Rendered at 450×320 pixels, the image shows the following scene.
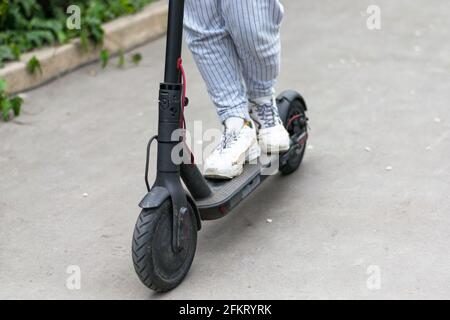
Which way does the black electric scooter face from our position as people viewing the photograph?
facing the viewer and to the left of the viewer

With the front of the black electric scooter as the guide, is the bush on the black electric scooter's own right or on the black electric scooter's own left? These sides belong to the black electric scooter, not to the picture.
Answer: on the black electric scooter's own right

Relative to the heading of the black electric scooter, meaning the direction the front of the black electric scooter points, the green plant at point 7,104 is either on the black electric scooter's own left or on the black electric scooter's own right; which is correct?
on the black electric scooter's own right

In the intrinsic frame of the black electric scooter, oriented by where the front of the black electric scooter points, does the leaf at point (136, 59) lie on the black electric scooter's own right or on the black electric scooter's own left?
on the black electric scooter's own right

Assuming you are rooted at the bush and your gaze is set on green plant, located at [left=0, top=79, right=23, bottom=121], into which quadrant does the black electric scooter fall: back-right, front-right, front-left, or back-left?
front-left

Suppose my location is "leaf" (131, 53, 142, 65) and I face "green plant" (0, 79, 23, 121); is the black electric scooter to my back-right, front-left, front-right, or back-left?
front-left
